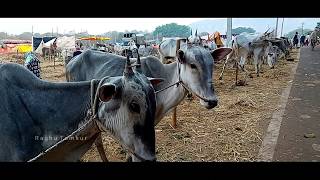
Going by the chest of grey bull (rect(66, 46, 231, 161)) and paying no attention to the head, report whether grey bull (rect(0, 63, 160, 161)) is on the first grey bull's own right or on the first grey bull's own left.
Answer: on the first grey bull's own right

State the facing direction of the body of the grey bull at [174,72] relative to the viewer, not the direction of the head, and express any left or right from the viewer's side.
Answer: facing to the right of the viewer

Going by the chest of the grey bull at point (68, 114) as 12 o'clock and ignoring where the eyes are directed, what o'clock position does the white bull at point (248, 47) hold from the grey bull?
The white bull is roughly at 10 o'clock from the grey bull.

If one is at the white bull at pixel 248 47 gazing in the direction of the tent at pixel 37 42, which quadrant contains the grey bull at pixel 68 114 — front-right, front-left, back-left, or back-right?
back-left

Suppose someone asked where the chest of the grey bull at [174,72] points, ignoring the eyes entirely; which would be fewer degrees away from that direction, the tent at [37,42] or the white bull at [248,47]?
the white bull

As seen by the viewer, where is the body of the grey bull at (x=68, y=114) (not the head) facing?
to the viewer's right

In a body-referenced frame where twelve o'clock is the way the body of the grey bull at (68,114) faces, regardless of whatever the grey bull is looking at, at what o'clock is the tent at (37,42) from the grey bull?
The tent is roughly at 9 o'clock from the grey bull.
